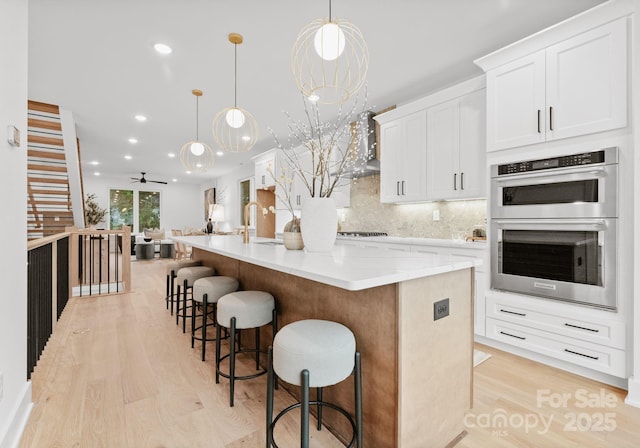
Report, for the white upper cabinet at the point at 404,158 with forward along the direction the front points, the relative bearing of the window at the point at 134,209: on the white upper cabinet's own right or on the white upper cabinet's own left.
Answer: on the white upper cabinet's own right

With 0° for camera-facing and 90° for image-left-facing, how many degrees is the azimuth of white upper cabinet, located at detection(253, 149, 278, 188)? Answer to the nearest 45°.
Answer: approximately 45°

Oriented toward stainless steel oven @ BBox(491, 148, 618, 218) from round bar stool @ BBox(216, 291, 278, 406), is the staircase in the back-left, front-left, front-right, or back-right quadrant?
back-left

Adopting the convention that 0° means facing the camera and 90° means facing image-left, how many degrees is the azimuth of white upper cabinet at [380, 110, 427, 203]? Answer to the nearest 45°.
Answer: approximately 45°

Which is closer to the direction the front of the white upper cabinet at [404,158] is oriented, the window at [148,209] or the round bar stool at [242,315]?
the round bar stool
